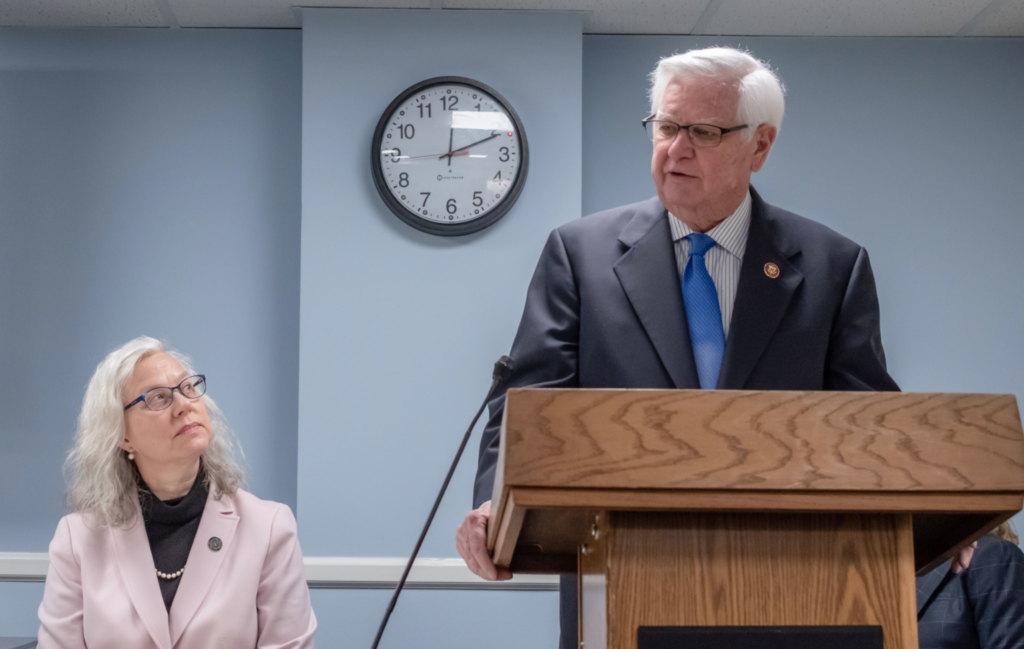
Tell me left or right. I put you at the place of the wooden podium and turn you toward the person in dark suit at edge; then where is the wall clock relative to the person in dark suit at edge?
left

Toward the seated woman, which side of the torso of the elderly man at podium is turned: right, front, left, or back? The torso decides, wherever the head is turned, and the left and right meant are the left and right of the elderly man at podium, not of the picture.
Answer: right

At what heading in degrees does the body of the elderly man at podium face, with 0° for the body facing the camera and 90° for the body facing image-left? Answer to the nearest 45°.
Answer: approximately 0°

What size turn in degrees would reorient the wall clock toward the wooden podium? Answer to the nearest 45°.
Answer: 0° — it already faces it

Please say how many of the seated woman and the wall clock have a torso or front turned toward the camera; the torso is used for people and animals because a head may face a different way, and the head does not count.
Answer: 2
